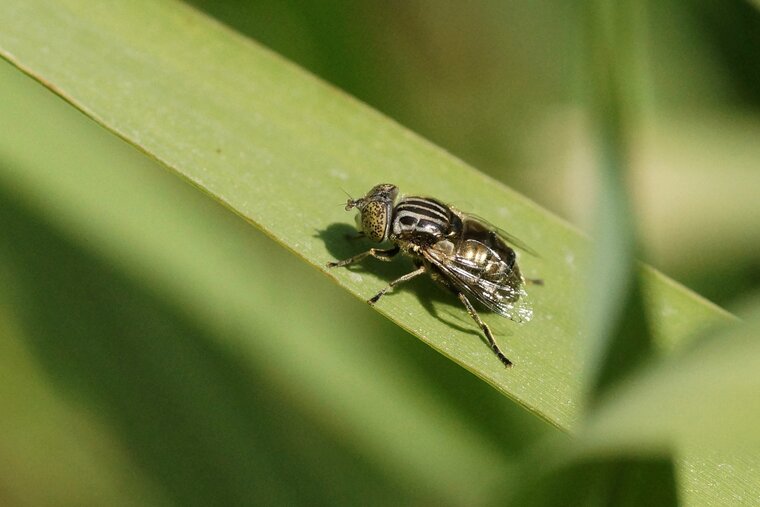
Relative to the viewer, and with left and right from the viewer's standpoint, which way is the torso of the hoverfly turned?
facing to the left of the viewer

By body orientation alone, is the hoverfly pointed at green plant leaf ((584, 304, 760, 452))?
no
